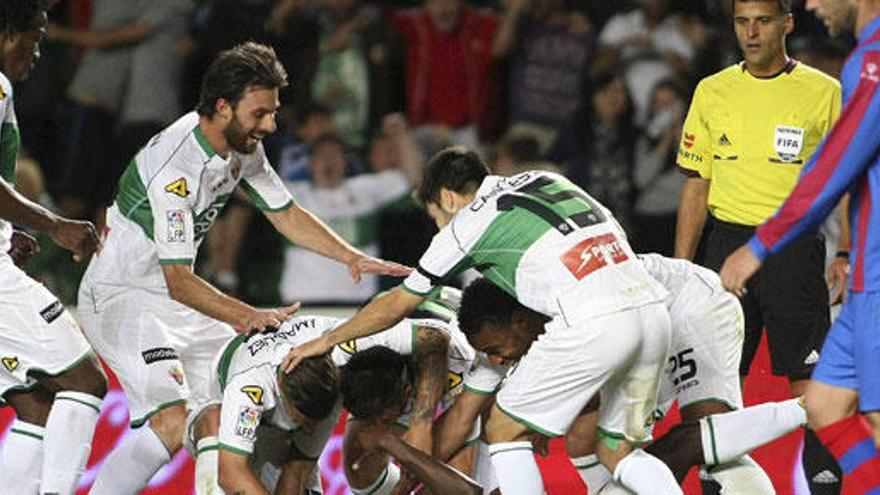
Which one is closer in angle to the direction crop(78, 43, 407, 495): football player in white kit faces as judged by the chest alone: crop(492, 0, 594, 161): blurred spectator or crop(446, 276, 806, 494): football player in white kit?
the football player in white kit

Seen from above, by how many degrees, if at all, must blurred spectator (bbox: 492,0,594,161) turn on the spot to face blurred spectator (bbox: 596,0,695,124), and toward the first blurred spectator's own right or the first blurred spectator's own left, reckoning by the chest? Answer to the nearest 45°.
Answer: approximately 90° to the first blurred spectator's own left

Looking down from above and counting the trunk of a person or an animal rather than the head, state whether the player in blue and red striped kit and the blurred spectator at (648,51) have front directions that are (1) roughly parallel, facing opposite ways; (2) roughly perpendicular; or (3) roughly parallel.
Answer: roughly perpendicular

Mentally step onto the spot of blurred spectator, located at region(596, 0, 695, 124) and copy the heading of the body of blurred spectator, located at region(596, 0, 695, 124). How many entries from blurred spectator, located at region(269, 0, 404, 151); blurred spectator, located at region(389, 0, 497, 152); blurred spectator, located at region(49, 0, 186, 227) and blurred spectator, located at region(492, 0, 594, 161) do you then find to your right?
4

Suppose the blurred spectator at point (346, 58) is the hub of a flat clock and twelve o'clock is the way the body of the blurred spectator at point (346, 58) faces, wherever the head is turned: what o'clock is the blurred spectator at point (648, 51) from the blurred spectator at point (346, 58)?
the blurred spectator at point (648, 51) is roughly at 9 o'clock from the blurred spectator at point (346, 58).

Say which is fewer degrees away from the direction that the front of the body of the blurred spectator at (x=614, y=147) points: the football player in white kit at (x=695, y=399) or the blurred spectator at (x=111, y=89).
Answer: the football player in white kit

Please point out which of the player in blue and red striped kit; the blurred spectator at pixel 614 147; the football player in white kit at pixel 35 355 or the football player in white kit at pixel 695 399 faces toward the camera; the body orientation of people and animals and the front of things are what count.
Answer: the blurred spectator

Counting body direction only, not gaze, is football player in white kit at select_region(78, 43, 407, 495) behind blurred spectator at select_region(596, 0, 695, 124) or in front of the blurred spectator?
in front

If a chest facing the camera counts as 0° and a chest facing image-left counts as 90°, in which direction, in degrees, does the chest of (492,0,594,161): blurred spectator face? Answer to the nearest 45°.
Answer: approximately 0°
